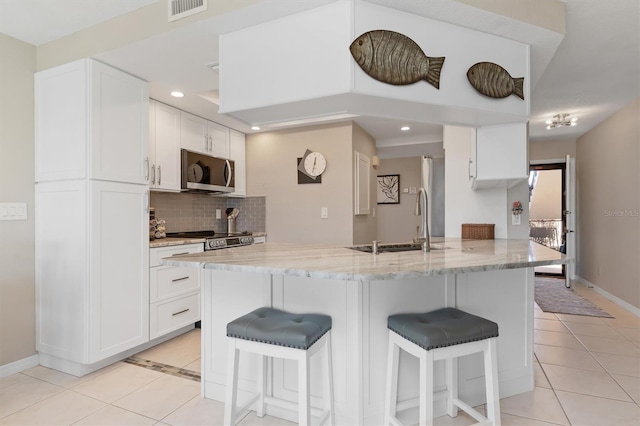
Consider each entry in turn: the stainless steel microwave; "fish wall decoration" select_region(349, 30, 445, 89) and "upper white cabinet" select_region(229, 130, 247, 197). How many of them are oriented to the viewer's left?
1

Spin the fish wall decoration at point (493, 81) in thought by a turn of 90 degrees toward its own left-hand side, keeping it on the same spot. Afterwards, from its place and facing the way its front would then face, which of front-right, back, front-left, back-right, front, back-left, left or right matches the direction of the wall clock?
back-right

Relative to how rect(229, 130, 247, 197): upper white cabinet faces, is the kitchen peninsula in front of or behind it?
in front

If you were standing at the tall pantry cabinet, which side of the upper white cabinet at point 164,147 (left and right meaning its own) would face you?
right

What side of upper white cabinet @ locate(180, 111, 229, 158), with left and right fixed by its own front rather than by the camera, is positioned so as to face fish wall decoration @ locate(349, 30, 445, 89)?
front

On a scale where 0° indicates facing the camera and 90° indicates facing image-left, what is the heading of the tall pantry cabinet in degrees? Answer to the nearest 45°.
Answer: approximately 315°

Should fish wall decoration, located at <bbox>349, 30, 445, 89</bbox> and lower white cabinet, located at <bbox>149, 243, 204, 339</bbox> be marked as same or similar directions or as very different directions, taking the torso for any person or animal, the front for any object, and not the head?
very different directions

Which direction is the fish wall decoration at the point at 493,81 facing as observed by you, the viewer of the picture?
facing to the left of the viewer
